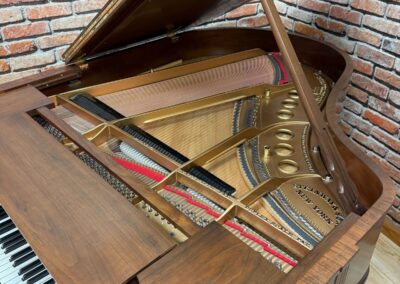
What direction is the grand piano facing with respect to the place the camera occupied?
facing the viewer and to the left of the viewer
